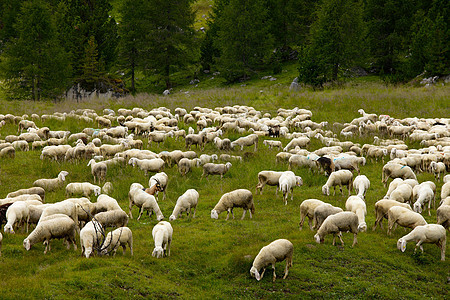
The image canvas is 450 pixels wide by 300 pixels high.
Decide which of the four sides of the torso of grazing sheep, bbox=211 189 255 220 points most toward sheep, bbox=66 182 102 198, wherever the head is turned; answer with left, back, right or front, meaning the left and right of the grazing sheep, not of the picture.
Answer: front

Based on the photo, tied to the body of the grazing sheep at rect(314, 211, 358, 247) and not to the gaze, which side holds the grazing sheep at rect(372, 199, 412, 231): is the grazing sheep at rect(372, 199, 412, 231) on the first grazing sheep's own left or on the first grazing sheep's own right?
on the first grazing sheep's own right

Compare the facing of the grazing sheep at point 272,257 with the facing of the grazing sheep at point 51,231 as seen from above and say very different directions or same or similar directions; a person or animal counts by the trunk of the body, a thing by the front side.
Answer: same or similar directions

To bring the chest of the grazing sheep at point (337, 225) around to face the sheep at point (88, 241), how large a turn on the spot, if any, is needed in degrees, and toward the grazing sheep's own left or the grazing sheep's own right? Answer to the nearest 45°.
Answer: approximately 45° to the grazing sheep's own left

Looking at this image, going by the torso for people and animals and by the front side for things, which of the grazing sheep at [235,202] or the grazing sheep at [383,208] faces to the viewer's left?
the grazing sheep at [235,202]

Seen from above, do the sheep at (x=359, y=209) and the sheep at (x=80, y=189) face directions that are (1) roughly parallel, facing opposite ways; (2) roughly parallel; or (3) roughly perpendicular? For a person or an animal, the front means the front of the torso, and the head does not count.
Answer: roughly perpendicular

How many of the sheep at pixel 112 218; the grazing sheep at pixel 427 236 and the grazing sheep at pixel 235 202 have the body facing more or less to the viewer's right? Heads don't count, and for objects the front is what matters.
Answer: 0

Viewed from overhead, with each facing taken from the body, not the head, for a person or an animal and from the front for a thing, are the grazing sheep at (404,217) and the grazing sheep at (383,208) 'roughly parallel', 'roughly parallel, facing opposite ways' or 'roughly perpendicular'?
roughly parallel

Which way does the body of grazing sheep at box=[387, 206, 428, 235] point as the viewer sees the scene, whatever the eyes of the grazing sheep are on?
to the viewer's right

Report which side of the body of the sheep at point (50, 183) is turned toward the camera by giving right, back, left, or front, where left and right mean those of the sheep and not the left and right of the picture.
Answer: right

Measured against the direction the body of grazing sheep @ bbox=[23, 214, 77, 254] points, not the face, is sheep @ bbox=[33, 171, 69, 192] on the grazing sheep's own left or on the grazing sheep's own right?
on the grazing sheep's own right

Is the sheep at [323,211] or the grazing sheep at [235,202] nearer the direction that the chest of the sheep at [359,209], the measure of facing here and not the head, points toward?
the sheep

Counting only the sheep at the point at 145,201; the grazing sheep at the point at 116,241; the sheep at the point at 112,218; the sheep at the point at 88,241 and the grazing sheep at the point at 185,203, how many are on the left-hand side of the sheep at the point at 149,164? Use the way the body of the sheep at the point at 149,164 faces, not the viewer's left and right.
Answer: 5

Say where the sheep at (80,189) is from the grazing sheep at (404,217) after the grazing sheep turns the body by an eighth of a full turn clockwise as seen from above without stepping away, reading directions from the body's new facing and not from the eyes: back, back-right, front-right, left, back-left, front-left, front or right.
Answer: back-right

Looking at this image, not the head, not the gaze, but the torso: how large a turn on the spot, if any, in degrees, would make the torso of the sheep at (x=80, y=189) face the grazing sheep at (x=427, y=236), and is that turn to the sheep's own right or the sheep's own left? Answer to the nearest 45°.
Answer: approximately 45° to the sheep's own right
